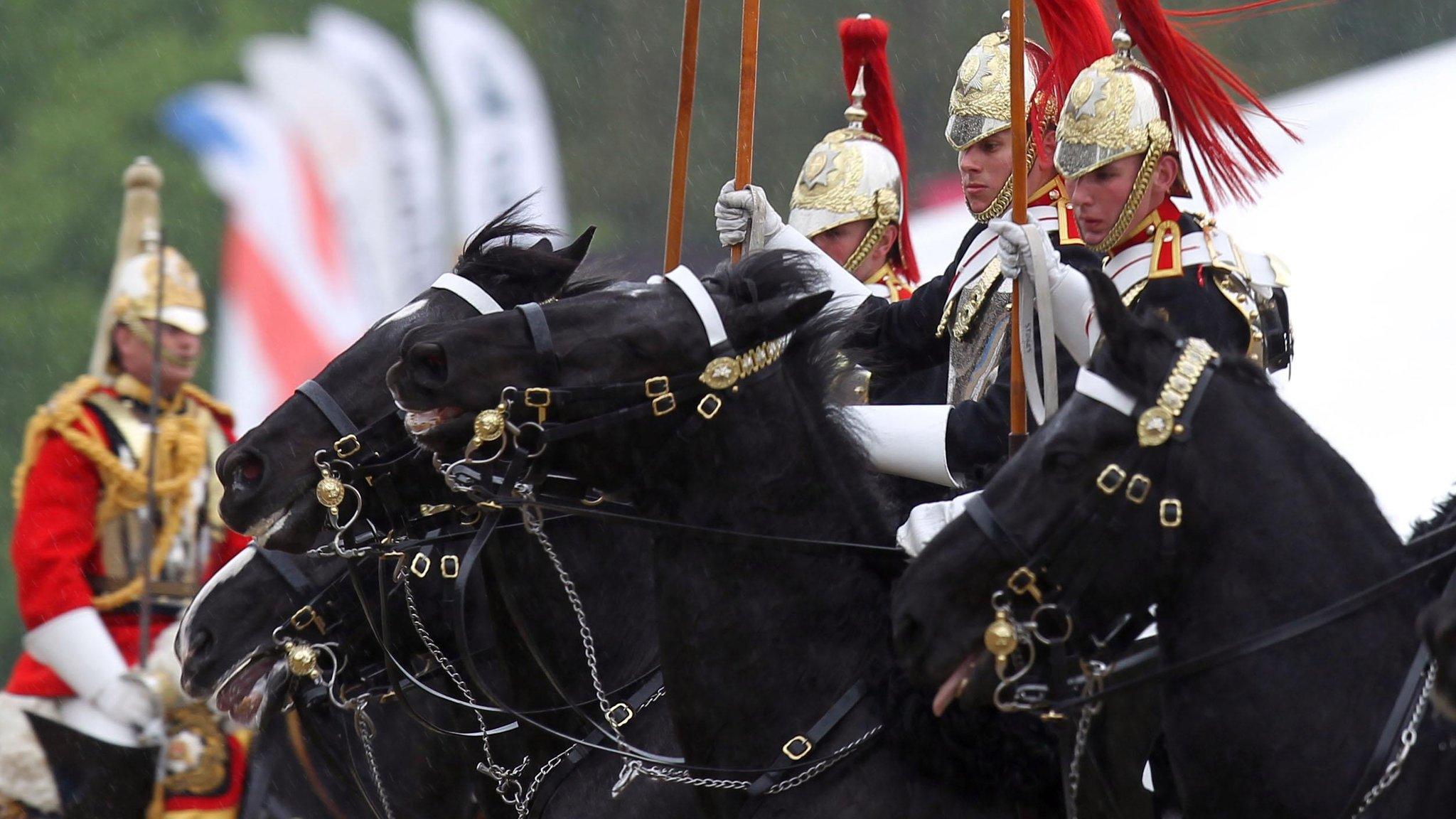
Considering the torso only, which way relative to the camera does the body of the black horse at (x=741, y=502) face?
to the viewer's left

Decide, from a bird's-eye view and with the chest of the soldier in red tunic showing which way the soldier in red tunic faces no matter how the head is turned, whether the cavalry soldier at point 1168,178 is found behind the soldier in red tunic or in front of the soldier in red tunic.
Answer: in front

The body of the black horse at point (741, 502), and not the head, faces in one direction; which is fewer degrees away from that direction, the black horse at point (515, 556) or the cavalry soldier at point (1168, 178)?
the black horse

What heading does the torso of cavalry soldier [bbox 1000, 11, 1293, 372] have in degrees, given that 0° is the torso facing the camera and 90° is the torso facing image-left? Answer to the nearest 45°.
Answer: approximately 45°

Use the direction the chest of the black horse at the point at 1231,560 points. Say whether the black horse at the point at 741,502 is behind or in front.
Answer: in front

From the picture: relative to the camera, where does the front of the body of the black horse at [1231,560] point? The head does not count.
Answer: to the viewer's left
